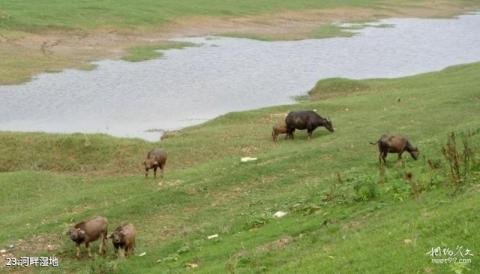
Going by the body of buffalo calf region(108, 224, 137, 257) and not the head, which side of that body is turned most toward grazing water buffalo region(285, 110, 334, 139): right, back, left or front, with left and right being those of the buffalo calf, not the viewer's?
back

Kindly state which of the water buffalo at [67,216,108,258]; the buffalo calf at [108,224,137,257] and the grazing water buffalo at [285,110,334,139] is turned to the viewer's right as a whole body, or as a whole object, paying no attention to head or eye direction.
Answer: the grazing water buffalo at [285,110,334,139]

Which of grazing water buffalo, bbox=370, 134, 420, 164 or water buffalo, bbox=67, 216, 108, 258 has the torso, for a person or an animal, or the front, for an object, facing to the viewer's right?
grazing water buffalo, bbox=370, 134, 420, 164

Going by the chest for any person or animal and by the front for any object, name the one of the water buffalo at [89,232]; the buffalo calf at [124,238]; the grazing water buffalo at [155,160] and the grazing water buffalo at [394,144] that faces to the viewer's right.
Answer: the grazing water buffalo at [394,144]

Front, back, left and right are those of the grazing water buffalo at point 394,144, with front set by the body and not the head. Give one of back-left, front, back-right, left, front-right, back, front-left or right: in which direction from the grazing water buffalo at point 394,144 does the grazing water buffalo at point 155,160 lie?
back

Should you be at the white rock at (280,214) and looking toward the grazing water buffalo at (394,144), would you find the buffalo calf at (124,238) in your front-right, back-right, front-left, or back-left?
back-left

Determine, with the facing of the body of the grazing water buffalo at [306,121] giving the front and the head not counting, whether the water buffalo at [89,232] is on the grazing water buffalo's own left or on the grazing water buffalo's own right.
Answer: on the grazing water buffalo's own right

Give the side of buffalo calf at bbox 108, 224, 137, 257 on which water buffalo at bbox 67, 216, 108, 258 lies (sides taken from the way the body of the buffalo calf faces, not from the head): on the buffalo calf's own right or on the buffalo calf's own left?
on the buffalo calf's own right

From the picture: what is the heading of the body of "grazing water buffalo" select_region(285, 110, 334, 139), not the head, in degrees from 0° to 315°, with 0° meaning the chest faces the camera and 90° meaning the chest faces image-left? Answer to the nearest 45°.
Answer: approximately 270°

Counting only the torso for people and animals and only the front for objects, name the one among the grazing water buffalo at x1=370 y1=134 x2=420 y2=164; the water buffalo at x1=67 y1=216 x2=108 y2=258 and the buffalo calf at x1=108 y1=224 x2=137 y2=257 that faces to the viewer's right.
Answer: the grazing water buffalo at x1=370 y1=134 x2=420 y2=164

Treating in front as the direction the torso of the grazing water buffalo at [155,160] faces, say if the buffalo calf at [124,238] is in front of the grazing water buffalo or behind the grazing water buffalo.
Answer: in front

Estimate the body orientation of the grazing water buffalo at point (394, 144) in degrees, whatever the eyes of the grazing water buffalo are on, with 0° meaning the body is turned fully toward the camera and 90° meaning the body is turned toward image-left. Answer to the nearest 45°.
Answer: approximately 270°

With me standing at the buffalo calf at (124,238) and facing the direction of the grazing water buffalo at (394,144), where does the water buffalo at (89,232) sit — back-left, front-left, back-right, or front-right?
back-left

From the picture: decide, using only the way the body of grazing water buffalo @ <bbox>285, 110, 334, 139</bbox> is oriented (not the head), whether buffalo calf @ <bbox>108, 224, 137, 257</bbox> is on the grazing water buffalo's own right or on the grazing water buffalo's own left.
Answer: on the grazing water buffalo's own right
